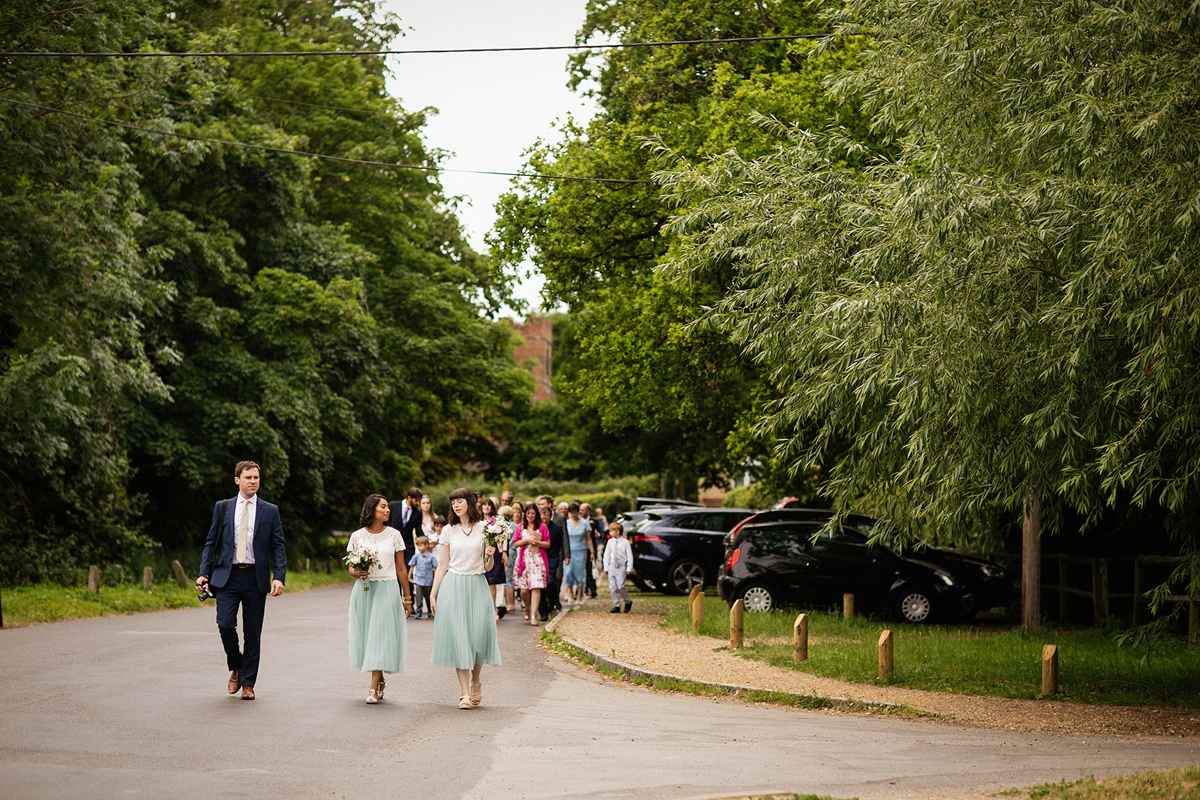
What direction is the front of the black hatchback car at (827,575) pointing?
to the viewer's right

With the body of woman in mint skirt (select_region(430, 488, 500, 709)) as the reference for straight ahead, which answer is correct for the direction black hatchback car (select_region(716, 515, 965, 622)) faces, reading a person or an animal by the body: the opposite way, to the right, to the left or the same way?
to the left

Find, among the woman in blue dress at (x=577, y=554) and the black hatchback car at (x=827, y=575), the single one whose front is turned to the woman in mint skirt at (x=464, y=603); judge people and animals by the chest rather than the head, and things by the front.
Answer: the woman in blue dress

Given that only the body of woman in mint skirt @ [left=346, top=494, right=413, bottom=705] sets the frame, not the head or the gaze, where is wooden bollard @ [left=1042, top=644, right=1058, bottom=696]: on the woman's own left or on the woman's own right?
on the woman's own left

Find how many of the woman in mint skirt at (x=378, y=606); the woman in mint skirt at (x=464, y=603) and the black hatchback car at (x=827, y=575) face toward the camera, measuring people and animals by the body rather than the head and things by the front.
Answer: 2

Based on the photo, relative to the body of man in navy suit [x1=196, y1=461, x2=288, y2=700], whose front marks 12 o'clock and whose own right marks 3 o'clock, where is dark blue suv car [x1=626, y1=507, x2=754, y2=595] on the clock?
The dark blue suv car is roughly at 7 o'clock from the man in navy suit.

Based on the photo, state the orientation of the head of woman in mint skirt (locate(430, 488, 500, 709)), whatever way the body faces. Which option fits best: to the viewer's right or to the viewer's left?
to the viewer's left

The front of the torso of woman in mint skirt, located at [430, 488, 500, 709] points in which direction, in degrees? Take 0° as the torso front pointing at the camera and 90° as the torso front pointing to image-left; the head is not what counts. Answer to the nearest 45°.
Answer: approximately 0°

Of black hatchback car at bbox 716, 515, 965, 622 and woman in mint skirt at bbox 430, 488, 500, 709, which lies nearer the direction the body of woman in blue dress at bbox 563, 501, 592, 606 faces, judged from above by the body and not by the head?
the woman in mint skirt

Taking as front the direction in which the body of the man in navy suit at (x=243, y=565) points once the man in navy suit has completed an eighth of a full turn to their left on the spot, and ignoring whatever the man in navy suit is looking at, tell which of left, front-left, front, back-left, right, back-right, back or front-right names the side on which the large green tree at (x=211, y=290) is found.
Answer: back-left

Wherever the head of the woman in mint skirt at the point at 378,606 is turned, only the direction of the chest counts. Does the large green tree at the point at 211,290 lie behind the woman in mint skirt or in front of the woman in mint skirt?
behind
